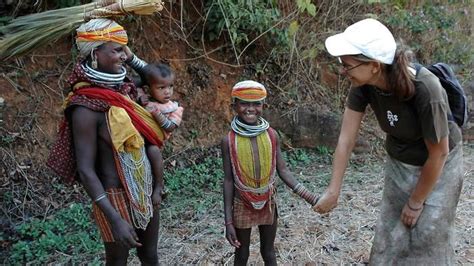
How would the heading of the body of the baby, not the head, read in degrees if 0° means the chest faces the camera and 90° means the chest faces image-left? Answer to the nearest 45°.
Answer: approximately 315°

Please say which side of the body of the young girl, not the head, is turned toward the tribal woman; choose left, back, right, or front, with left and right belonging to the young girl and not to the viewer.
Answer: right

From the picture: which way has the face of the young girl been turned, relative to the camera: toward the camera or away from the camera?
toward the camera

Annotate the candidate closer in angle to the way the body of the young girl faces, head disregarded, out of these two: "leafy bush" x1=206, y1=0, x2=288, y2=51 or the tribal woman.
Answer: the tribal woman

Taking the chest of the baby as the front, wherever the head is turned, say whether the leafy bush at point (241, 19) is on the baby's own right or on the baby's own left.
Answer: on the baby's own left

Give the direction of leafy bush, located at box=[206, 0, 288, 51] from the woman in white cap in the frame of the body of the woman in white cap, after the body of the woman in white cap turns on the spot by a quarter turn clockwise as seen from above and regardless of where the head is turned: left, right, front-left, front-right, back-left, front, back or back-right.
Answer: front

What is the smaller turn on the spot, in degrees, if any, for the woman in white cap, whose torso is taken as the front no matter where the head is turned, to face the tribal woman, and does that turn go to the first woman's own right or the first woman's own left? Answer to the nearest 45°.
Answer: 0° — they already face them

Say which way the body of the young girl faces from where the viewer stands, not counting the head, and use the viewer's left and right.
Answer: facing the viewer
